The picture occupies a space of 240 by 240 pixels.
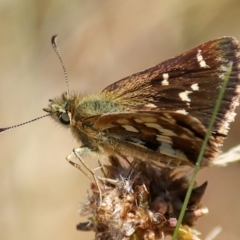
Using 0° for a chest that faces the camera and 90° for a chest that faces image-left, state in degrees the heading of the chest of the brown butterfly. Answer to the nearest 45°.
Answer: approximately 90°
